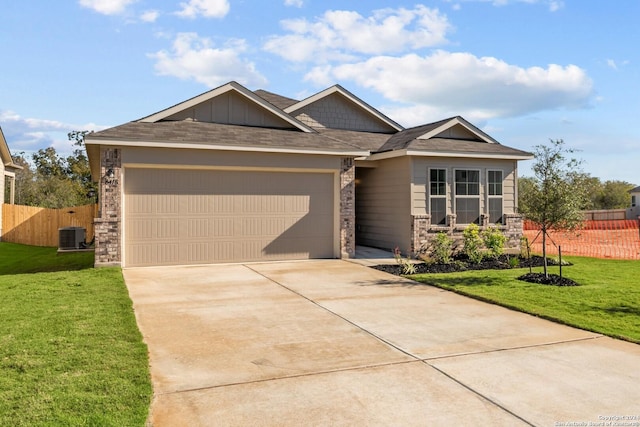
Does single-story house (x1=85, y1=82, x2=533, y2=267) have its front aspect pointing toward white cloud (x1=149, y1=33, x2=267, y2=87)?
no

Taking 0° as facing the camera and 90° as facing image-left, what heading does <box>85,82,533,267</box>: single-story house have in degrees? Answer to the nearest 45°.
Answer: approximately 0°

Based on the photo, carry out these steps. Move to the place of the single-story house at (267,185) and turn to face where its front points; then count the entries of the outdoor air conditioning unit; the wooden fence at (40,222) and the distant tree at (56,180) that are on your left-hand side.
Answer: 0

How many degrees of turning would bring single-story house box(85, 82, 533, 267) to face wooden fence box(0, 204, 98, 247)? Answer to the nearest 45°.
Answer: approximately 135° to its right

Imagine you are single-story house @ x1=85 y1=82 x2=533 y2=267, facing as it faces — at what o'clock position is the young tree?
The young tree is roughly at 10 o'clock from the single-story house.
